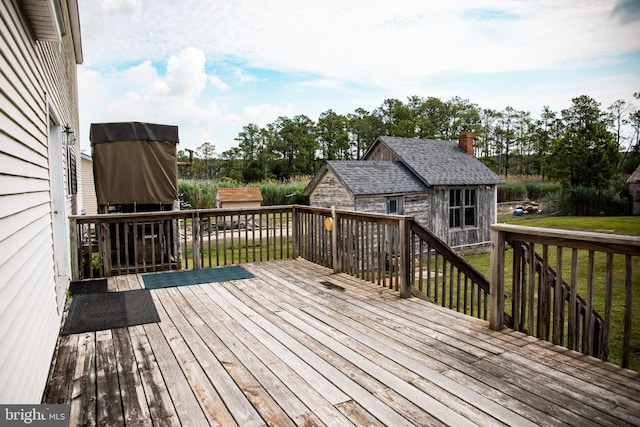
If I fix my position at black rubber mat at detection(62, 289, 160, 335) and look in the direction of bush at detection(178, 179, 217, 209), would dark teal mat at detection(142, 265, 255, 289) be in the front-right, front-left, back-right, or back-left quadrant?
front-right

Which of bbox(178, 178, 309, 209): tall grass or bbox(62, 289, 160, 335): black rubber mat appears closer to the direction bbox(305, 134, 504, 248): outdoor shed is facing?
the black rubber mat

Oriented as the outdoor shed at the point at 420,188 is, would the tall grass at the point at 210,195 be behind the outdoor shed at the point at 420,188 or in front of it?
behind

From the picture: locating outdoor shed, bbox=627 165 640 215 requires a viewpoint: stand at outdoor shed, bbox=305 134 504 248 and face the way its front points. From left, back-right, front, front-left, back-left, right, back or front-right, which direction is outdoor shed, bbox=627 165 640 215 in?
left

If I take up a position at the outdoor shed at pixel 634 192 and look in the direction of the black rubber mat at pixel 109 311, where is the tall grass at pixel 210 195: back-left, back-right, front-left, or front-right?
front-right

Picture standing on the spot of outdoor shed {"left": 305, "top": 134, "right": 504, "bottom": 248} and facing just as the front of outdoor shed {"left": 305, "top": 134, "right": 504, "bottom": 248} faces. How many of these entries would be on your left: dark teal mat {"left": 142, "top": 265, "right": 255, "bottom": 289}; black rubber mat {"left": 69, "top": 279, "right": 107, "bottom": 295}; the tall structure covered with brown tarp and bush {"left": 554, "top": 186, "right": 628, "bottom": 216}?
1

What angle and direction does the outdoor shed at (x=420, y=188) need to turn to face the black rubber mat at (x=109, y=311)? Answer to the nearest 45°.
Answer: approximately 45° to its right

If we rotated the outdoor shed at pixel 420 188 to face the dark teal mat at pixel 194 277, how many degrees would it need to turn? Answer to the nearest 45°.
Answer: approximately 45° to its right

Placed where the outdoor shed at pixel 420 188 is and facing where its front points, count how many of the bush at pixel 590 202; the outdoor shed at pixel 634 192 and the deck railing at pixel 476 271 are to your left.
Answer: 2

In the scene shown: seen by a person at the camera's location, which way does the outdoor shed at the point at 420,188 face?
facing the viewer and to the right of the viewer

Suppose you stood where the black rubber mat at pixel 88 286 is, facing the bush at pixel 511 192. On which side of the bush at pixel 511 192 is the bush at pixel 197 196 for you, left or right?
left

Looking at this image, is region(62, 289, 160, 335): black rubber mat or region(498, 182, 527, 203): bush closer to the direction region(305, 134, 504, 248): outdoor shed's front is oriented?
the black rubber mat

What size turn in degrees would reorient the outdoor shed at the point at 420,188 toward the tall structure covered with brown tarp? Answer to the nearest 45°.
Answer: approximately 90° to its right

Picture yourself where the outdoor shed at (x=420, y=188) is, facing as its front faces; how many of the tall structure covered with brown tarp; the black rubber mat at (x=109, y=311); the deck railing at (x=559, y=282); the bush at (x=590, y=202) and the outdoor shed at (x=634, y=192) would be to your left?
2

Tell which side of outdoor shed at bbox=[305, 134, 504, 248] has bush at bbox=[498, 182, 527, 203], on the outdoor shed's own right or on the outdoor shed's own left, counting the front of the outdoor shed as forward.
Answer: on the outdoor shed's own left

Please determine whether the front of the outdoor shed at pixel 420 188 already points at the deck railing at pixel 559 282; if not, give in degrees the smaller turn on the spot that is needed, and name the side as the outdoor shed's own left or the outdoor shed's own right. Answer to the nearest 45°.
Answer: approximately 45° to the outdoor shed's own right

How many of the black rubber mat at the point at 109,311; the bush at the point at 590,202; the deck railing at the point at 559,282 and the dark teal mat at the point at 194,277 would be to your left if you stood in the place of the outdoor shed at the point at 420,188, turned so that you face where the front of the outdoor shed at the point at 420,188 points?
1

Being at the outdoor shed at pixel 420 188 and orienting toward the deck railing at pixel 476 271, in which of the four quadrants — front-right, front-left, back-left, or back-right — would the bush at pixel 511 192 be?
back-left

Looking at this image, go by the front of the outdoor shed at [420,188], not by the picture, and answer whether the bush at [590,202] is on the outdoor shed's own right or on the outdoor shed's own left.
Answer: on the outdoor shed's own left
